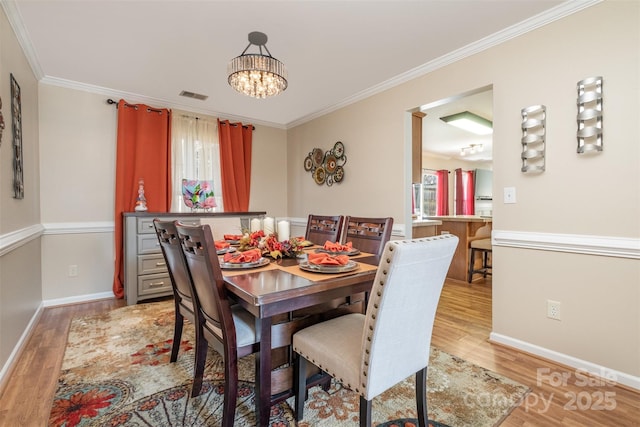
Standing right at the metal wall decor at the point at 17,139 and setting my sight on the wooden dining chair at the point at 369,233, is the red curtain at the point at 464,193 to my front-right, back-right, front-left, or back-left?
front-left

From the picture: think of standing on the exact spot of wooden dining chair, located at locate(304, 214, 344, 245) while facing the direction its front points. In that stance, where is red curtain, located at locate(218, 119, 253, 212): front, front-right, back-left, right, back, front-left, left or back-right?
right

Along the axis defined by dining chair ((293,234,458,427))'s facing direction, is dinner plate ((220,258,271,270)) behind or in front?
in front

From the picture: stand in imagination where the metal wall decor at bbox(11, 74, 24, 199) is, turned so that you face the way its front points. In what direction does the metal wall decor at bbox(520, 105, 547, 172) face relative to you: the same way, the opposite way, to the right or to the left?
the opposite way

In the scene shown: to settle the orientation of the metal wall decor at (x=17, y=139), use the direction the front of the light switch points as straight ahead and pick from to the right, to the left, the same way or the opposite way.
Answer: the opposite way

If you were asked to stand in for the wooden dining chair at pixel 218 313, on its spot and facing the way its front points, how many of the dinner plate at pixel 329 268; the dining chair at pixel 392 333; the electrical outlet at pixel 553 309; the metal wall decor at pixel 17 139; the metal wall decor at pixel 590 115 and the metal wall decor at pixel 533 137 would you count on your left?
1

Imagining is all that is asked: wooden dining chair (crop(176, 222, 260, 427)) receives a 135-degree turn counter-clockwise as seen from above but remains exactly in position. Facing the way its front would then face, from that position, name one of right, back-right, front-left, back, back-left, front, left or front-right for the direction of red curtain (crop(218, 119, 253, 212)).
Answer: right

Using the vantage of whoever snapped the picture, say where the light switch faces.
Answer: facing the viewer

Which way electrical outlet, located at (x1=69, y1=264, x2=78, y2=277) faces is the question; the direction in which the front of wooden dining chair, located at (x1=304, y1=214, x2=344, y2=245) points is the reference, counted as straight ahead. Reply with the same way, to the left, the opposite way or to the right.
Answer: to the left

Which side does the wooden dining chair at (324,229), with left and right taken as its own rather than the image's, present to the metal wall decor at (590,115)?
left

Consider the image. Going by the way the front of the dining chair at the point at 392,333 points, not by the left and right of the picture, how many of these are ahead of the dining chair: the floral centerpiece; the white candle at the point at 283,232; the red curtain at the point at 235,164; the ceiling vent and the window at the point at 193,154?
5

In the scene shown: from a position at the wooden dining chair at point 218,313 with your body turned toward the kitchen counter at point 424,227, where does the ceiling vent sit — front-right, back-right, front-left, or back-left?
front-left

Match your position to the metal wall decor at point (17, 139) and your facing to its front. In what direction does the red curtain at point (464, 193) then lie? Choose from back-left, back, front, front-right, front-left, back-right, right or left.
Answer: front
